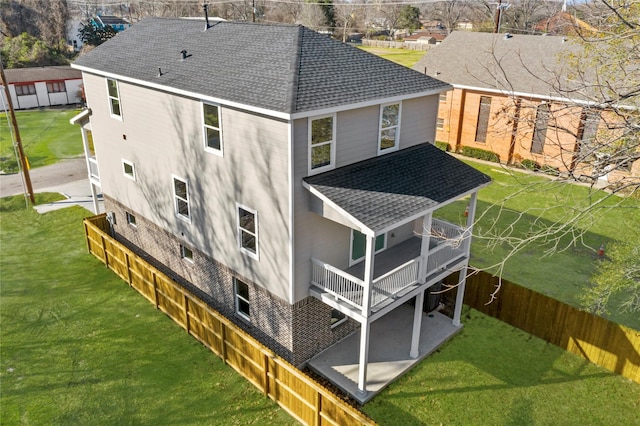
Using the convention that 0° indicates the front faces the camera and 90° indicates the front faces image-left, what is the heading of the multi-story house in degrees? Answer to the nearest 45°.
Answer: approximately 135°

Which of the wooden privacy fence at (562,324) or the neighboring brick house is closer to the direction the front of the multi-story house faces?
the neighboring brick house

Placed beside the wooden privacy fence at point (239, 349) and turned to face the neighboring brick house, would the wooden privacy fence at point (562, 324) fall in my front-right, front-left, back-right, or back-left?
front-right

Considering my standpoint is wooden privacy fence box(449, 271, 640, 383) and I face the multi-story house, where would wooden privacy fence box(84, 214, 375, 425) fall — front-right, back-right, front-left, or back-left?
front-left

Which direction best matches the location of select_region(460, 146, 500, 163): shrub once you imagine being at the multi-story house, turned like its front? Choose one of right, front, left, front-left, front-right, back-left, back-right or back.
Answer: right

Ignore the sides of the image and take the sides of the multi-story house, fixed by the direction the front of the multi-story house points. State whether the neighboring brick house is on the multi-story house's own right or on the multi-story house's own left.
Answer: on the multi-story house's own right

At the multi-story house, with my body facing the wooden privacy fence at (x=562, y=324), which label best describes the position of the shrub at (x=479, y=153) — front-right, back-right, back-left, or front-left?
front-left

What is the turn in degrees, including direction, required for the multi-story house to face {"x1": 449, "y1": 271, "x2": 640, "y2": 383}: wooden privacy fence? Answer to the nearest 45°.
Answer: approximately 135° to its right
